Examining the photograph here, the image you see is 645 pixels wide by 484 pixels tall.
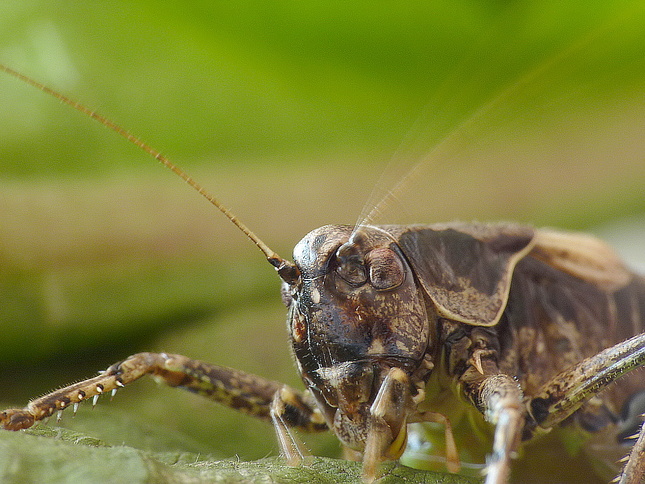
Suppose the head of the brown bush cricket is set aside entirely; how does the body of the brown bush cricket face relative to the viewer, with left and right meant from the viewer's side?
facing the viewer and to the left of the viewer
